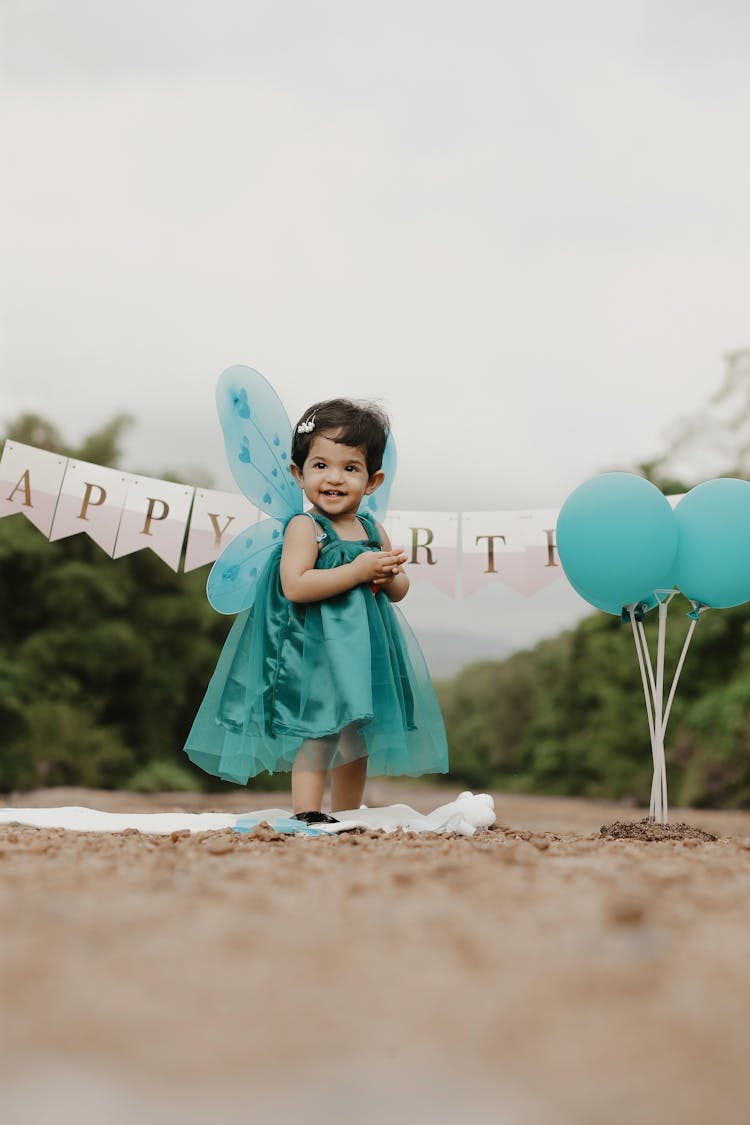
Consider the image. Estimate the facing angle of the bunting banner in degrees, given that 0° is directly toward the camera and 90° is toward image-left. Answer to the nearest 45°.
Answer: approximately 0°

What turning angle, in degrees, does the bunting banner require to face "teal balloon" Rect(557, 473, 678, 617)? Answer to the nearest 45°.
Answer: approximately 45° to its left

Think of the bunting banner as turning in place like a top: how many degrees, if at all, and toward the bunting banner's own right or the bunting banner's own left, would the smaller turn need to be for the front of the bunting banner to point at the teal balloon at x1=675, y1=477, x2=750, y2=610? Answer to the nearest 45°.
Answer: approximately 45° to the bunting banner's own left

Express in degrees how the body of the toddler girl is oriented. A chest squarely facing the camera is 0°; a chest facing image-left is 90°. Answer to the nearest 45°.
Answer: approximately 315°

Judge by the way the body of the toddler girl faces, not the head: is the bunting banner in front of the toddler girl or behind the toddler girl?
behind

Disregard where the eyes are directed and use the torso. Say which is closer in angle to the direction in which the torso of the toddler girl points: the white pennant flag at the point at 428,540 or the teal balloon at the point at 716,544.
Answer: the teal balloon
